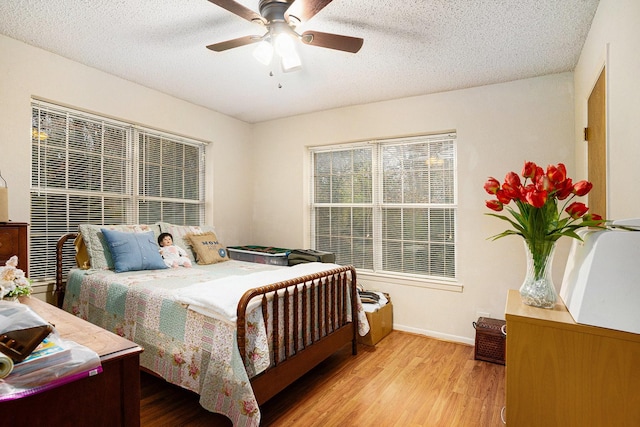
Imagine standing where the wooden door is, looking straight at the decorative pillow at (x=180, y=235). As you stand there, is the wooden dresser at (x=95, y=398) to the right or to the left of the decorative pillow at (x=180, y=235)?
left

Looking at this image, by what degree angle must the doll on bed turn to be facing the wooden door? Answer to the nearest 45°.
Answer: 0° — it already faces it

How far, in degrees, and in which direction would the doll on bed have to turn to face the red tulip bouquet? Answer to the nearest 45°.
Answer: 0° — it already faces it

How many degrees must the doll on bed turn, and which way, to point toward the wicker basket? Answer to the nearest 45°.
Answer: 0° — it already faces it

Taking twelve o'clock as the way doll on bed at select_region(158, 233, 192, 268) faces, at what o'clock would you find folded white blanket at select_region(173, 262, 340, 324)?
The folded white blanket is roughly at 1 o'clock from the doll on bed.

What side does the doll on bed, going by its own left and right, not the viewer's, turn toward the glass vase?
front

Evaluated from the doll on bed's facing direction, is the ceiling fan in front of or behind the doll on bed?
in front

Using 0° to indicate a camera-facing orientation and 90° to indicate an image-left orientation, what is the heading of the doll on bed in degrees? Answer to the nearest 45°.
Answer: approximately 315°
